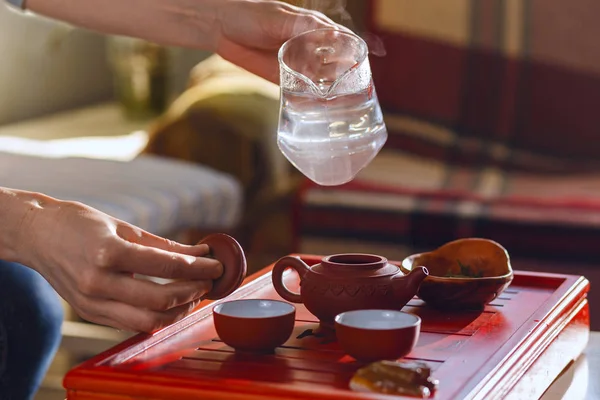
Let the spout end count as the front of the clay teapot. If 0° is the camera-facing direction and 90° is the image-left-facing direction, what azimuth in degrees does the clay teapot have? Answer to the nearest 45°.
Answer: approximately 270°
